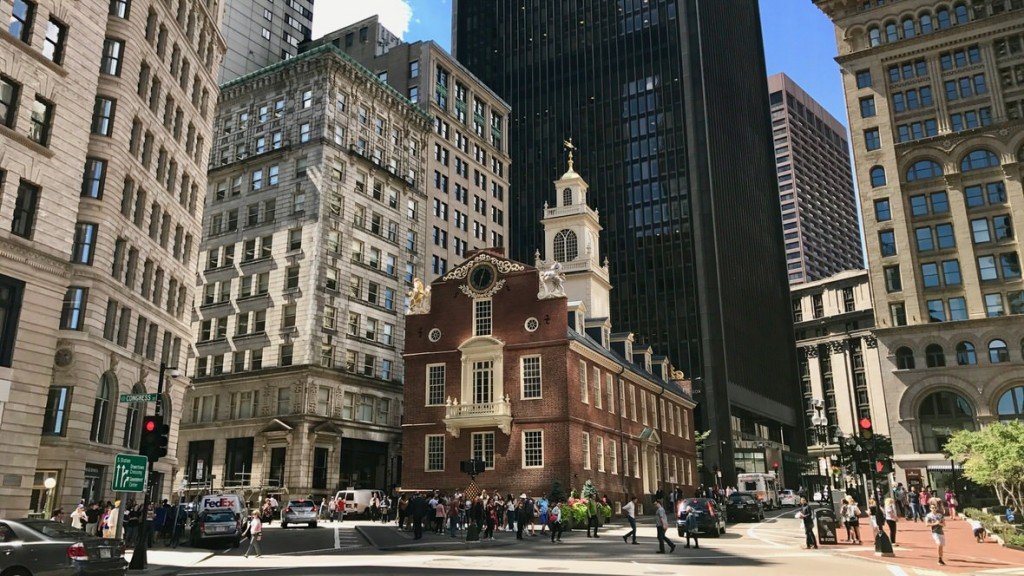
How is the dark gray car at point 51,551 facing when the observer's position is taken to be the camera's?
facing away from the viewer and to the left of the viewer

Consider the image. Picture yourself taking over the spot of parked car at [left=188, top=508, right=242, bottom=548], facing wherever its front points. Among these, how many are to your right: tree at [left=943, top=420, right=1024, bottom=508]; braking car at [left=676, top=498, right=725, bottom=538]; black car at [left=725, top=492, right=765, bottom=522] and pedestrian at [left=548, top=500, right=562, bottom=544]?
4

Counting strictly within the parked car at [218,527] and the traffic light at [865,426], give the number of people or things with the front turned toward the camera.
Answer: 1

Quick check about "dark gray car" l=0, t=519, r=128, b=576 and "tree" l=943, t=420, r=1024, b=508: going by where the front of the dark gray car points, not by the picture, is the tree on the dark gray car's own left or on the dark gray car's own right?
on the dark gray car's own right

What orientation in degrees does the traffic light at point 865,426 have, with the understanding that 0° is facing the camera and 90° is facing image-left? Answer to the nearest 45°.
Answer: approximately 0°

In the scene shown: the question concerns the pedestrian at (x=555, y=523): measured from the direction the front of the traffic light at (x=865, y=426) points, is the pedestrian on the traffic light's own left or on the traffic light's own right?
on the traffic light's own right

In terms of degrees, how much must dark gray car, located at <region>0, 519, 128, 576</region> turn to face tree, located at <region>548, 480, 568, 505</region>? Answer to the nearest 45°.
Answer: approximately 90° to its right

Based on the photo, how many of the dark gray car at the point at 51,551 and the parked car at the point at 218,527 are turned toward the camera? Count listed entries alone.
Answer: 0

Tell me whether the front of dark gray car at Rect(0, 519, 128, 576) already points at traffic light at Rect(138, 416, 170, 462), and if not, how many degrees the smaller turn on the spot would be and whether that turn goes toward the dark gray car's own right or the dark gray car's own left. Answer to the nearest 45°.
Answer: approximately 90° to the dark gray car's own right
